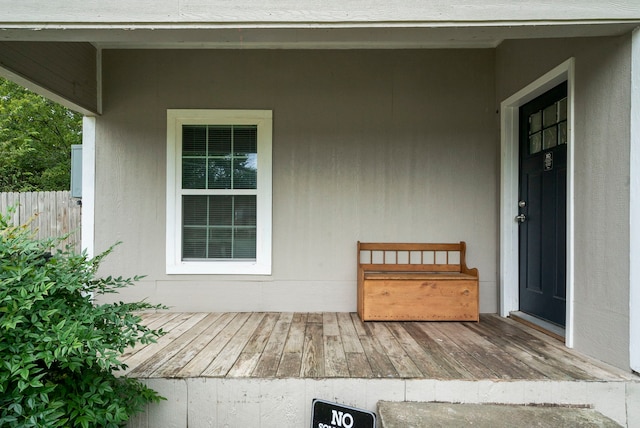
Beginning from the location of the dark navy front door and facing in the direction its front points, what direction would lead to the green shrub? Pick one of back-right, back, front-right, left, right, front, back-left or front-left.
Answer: front

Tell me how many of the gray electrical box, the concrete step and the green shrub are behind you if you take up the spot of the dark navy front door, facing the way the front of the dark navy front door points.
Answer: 0

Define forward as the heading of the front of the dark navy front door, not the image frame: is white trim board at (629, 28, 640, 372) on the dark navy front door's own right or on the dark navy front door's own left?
on the dark navy front door's own left

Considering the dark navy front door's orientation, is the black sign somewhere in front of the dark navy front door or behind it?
in front

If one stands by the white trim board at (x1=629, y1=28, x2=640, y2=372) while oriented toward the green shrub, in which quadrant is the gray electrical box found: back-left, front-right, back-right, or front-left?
front-right

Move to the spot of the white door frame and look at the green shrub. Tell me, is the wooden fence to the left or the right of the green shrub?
right

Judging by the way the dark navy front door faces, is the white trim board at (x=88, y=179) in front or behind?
in front

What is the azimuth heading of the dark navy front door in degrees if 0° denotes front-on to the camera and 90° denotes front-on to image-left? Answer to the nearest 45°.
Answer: approximately 45°

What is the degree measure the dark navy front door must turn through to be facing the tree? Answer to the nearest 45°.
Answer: approximately 45° to its right

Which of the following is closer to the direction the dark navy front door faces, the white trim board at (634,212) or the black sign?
the black sign

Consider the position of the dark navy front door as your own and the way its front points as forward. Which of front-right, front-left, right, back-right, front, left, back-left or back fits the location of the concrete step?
front-left
